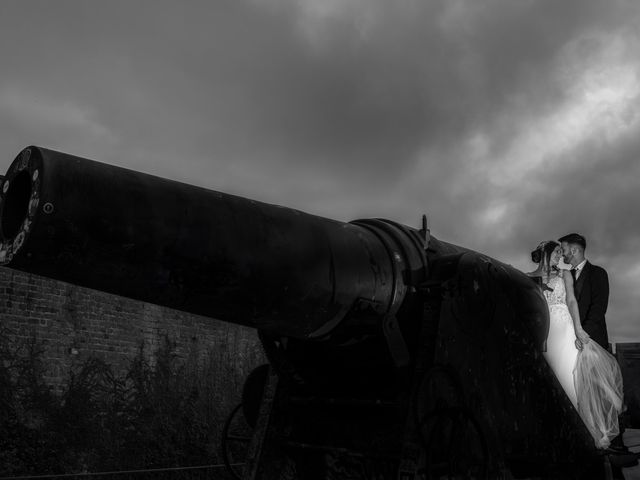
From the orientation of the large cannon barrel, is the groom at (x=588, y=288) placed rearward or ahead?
rearward

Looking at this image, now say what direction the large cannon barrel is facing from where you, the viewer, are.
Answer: facing the viewer and to the left of the viewer

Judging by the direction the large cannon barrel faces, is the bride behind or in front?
behind

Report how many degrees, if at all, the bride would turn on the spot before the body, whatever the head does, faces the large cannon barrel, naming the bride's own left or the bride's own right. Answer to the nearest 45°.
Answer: approximately 90° to the bride's own right

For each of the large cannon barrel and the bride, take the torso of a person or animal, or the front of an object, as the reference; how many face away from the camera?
0

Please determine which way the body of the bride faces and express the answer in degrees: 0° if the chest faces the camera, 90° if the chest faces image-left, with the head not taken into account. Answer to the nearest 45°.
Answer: approximately 315°
